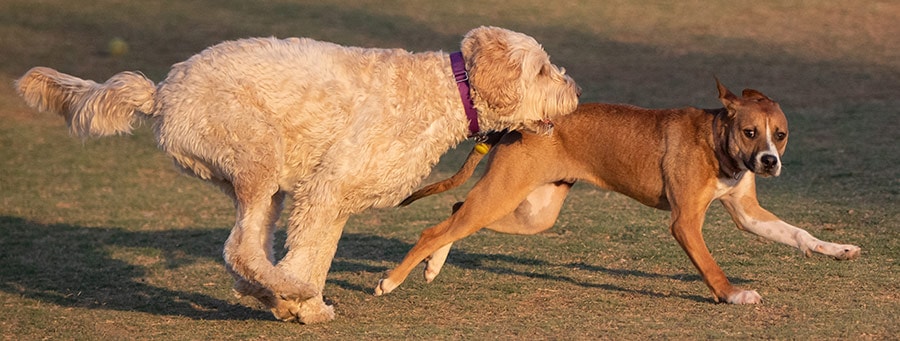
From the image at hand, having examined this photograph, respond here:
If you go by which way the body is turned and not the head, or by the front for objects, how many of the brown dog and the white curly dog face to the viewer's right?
2

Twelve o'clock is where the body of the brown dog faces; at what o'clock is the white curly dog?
The white curly dog is roughly at 5 o'clock from the brown dog.

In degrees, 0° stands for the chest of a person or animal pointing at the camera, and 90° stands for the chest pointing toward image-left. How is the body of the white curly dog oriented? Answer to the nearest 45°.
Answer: approximately 270°

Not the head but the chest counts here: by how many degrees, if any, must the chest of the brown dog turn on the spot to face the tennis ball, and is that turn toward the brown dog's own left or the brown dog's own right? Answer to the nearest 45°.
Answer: approximately 135° to the brown dog's own left

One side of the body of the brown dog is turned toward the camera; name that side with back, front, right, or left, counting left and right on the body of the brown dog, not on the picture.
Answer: right

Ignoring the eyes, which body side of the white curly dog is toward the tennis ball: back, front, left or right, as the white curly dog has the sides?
left
